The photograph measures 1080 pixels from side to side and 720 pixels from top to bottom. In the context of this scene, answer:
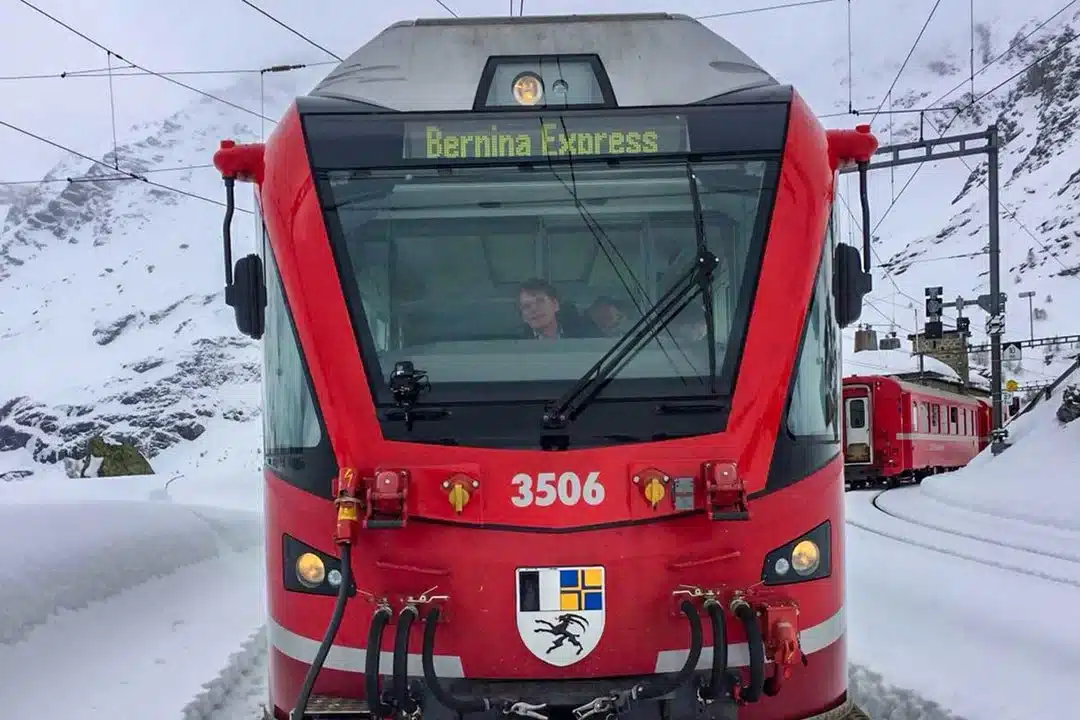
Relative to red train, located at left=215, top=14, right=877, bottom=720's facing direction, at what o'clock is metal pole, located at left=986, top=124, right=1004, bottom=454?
The metal pole is roughly at 7 o'clock from the red train.

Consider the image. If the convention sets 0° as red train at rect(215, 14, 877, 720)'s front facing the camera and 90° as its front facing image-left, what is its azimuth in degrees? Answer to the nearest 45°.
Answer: approximately 0°

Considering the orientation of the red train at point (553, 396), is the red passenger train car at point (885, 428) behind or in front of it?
behind

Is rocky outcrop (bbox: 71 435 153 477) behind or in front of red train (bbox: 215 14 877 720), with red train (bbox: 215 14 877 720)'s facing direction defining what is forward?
behind

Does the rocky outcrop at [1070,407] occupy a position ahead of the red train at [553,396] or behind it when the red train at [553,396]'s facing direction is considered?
behind
